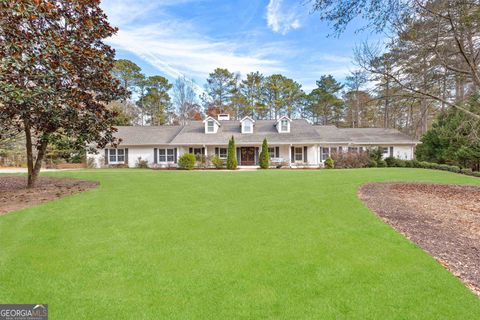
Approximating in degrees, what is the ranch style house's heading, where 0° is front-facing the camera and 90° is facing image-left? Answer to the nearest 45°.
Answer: approximately 0°

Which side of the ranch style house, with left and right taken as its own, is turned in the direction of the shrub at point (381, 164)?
left

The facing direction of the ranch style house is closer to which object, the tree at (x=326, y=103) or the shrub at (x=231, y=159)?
the shrub

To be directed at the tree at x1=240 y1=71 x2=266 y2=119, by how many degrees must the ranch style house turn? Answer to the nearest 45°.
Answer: approximately 180°

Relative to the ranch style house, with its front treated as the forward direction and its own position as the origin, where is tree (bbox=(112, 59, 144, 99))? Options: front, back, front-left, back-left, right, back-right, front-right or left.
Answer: back-right

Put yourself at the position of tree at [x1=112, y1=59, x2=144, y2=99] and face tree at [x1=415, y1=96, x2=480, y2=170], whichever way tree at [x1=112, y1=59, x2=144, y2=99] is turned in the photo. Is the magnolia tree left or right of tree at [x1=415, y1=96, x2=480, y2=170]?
right

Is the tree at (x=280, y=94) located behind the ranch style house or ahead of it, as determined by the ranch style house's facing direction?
behind

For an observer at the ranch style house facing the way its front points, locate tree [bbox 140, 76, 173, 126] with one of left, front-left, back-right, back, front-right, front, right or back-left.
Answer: back-right
